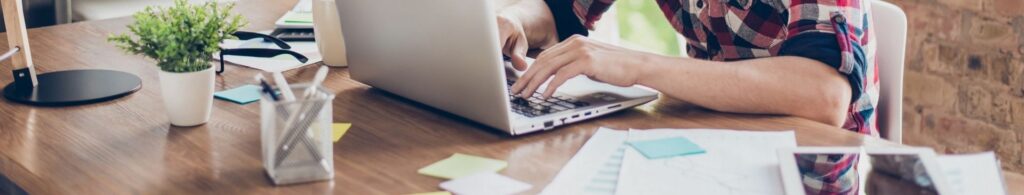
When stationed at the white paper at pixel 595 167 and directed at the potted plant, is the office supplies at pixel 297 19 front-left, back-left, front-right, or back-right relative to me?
front-right

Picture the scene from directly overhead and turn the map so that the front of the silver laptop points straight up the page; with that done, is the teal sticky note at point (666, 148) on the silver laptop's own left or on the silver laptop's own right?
on the silver laptop's own right

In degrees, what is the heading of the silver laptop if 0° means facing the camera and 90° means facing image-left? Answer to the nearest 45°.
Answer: approximately 225°

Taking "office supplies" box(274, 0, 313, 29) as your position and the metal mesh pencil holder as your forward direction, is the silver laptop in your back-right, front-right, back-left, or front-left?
front-left

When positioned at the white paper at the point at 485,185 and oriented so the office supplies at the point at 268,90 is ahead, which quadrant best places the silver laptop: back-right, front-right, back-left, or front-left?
front-right

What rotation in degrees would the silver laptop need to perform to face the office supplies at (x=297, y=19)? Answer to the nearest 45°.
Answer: approximately 90° to its left
